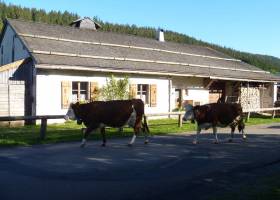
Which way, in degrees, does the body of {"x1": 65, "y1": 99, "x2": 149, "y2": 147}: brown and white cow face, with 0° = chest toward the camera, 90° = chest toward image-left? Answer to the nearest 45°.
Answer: approximately 90°

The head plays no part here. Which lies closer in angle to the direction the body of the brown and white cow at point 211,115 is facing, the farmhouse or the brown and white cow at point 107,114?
the brown and white cow

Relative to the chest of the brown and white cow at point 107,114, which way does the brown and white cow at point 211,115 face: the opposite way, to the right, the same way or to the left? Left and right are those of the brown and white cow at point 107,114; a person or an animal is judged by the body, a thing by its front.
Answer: the same way

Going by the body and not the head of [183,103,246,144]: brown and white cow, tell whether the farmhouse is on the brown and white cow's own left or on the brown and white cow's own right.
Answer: on the brown and white cow's own right

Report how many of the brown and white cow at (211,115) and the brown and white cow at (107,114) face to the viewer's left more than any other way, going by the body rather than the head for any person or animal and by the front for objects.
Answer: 2

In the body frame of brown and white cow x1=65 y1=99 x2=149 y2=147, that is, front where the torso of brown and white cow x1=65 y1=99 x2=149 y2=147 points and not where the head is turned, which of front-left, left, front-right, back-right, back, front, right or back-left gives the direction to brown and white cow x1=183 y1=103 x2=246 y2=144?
back

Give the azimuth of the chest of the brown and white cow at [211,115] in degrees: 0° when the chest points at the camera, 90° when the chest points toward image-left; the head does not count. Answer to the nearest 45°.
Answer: approximately 90°

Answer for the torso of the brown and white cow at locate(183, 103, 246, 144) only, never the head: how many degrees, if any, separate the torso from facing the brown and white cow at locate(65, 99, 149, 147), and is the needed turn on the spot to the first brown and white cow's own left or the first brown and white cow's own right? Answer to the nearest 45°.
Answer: approximately 45° to the first brown and white cow's own left

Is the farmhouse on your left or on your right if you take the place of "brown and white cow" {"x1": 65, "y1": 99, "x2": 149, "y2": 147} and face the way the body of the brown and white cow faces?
on your right
